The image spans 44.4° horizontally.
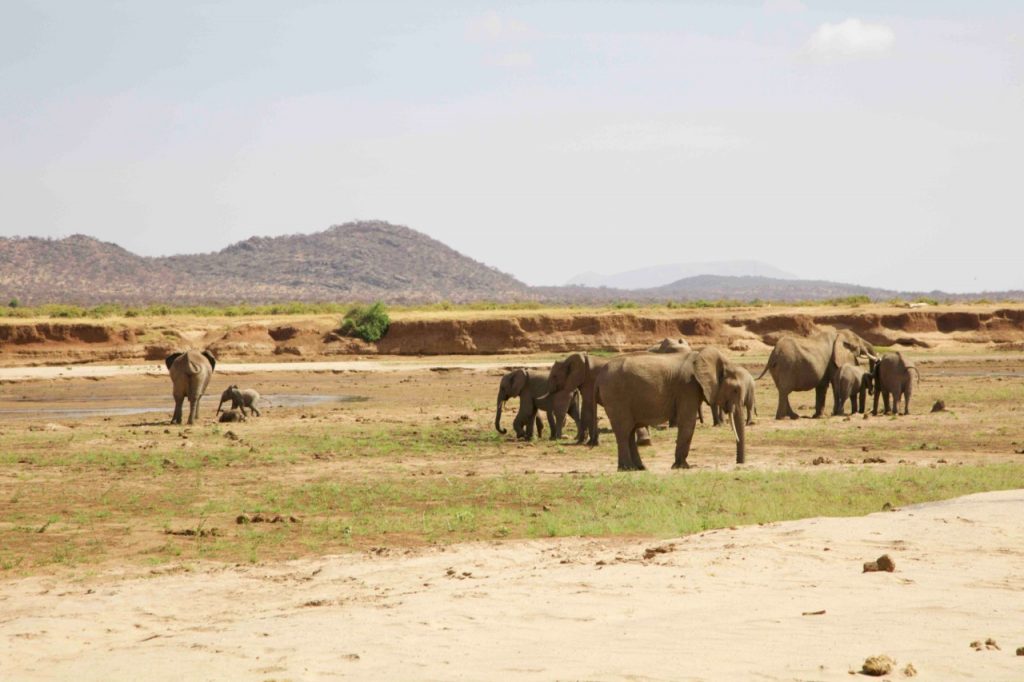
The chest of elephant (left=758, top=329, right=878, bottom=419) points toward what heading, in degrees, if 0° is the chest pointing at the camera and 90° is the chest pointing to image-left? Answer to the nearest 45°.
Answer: approximately 270°

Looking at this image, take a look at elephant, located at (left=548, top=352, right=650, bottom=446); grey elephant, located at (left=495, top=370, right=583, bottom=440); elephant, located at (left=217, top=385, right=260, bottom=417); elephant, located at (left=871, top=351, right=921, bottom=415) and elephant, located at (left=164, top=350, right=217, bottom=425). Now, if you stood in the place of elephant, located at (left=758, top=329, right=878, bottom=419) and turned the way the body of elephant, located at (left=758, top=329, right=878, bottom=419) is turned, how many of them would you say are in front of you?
1

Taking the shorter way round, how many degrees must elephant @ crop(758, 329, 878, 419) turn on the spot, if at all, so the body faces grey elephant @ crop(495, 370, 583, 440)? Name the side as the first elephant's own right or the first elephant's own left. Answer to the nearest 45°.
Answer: approximately 135° to the first elephant's own right

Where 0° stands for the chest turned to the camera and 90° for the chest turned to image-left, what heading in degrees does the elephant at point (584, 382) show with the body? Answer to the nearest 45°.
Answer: approximately 90°

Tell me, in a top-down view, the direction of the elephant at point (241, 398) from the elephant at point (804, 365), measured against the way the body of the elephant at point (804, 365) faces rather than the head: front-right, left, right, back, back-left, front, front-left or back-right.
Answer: back

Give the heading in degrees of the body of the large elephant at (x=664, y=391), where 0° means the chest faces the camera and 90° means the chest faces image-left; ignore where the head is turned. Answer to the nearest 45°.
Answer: approximately 270°

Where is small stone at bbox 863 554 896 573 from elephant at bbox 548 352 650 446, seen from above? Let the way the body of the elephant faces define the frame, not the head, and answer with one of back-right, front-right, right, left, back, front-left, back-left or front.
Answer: left

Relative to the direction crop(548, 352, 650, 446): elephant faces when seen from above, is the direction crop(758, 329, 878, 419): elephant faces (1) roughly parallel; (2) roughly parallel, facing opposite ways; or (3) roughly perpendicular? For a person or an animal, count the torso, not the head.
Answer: roughly parallel, facing opposite ways

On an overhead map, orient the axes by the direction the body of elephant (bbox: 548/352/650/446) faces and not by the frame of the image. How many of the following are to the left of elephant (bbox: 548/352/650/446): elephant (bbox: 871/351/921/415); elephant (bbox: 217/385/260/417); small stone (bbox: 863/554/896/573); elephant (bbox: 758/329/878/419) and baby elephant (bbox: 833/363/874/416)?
1

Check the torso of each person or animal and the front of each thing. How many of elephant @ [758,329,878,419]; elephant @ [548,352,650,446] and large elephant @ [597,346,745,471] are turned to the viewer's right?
2

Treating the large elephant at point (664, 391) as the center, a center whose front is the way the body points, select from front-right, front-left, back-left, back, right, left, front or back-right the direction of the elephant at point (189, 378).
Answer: back-left

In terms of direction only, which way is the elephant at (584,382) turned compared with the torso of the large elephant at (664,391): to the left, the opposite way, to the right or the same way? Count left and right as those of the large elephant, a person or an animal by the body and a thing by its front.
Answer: the opposite way

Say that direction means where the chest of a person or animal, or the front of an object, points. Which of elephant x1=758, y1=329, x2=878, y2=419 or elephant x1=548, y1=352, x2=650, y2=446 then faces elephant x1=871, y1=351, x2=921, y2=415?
elephant x1=758, y1=329, x2=878, y2=419

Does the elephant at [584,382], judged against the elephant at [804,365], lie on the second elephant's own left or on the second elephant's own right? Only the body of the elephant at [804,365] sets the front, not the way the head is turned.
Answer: on the second elephant's own right

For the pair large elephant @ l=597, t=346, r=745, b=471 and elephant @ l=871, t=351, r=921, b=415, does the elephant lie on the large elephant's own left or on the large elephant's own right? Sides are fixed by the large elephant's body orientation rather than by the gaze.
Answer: on the large elephant's own left

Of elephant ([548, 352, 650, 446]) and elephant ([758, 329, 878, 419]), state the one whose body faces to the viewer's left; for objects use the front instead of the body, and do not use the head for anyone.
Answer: elephant ([548, 352, 650, 446])

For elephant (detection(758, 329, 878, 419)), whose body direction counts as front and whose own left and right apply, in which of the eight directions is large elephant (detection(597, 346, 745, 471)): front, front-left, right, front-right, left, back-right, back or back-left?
right

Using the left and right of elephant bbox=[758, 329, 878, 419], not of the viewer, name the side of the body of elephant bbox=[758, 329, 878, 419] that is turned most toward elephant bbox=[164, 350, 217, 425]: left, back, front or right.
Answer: back
